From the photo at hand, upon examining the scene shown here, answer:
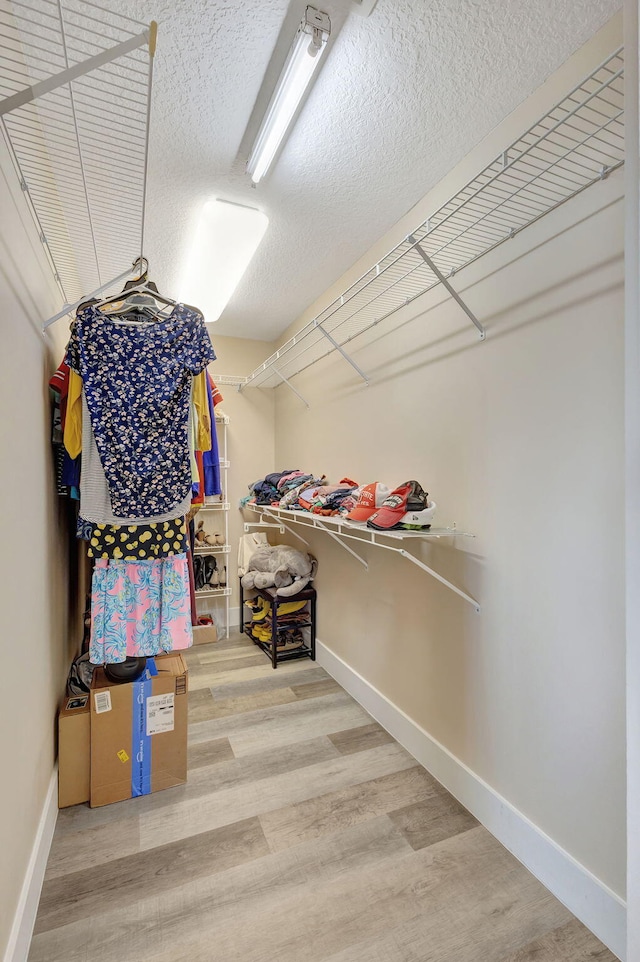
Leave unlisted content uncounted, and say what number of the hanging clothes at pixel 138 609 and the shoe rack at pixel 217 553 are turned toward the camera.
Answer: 2

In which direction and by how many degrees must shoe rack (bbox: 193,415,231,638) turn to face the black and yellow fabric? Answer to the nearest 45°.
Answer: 0° — it already faces it

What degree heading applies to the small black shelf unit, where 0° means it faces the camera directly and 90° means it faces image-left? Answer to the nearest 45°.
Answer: approximately 45°

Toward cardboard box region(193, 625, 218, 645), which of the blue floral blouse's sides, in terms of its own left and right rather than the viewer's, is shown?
back

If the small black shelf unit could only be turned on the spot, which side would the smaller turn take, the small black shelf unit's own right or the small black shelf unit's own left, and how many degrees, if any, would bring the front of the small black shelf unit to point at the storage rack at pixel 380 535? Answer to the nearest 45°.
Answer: approximately 45° to the small black shelf unit's own left

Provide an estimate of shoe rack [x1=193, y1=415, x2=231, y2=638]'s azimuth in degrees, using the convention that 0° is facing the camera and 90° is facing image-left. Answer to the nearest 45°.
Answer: approximately 0°

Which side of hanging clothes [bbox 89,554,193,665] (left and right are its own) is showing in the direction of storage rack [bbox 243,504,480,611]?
left

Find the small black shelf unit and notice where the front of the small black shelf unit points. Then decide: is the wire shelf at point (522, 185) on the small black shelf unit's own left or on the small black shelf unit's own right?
on the small black shelf unit's own left
